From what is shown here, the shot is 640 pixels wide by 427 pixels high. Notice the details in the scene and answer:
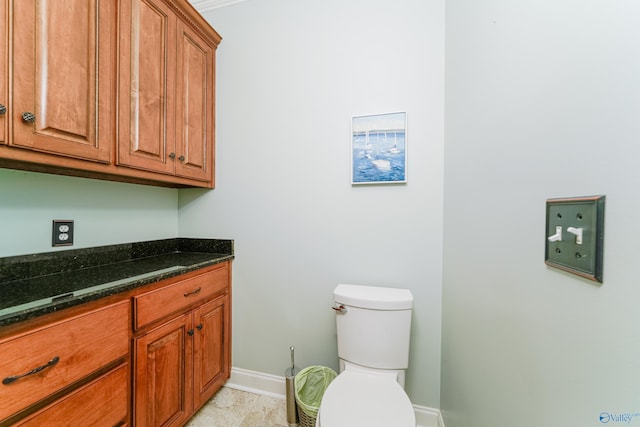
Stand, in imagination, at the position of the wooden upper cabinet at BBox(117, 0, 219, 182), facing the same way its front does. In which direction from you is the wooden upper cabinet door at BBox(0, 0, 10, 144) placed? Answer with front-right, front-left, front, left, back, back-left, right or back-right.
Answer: right

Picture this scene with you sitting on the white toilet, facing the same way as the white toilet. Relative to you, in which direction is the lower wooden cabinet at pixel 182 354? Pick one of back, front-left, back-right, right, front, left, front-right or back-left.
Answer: right

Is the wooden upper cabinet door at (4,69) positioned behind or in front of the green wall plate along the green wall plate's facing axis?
in front

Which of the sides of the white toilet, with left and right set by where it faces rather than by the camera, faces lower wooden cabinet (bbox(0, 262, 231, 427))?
right

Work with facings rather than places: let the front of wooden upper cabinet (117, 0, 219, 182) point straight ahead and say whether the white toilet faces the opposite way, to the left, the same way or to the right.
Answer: to the right

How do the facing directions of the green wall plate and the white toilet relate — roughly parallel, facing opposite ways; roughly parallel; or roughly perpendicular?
roughly perpendicular

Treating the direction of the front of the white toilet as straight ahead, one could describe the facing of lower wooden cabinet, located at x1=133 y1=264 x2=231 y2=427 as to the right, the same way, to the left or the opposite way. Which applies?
to the left

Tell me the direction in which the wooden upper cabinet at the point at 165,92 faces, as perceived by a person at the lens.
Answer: facing the viewer and to the right of the viewer

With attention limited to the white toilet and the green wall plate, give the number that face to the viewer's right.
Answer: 0
